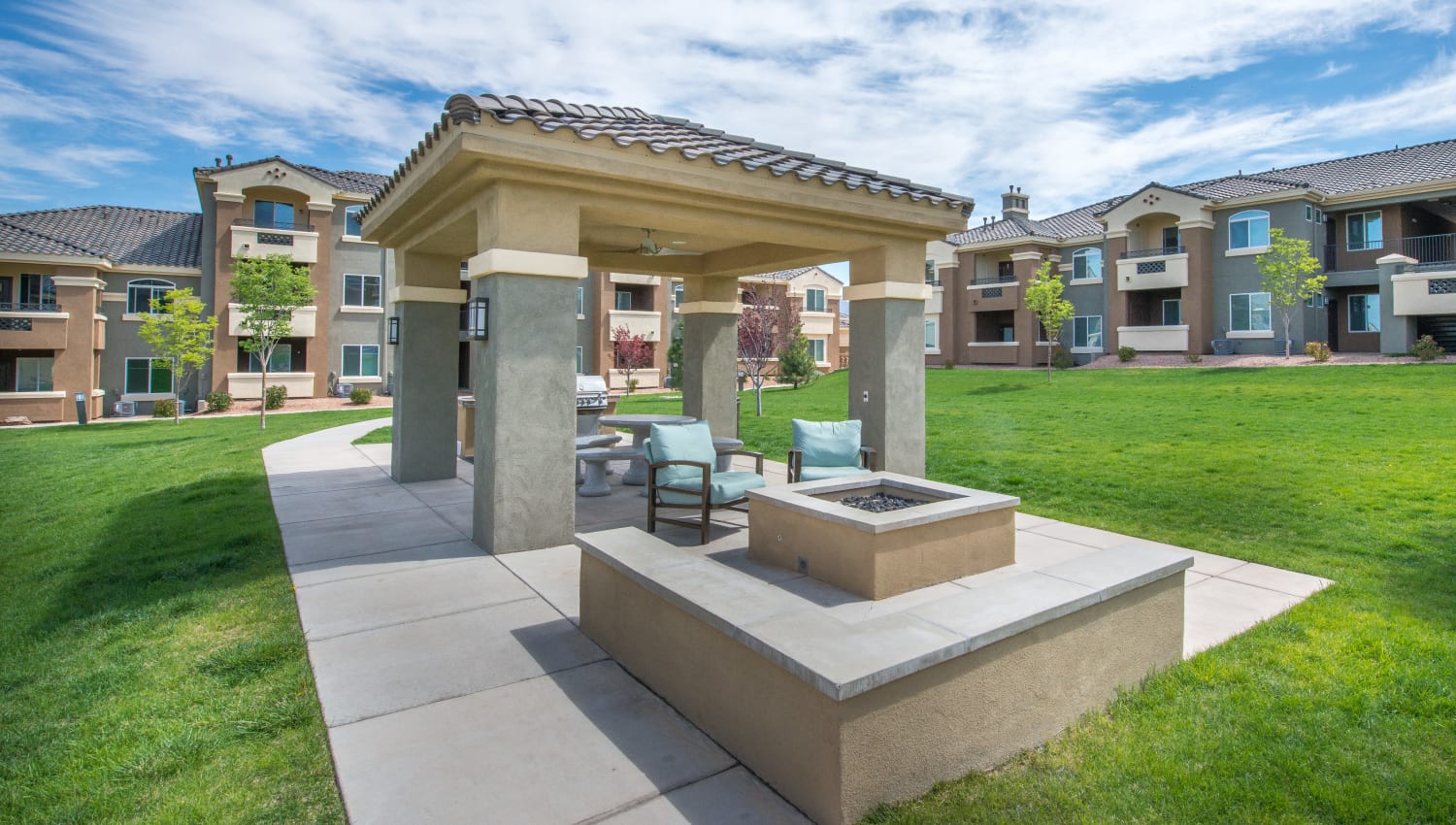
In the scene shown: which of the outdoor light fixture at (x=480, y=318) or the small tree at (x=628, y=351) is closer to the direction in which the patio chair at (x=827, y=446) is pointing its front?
the outdoor light fixture

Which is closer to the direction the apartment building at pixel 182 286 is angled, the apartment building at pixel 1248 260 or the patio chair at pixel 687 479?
the patio chair

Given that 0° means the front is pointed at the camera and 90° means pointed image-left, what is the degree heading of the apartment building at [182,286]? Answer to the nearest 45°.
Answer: approximately 0°

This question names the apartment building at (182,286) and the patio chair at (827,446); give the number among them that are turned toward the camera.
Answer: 2

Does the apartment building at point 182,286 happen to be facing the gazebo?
yes

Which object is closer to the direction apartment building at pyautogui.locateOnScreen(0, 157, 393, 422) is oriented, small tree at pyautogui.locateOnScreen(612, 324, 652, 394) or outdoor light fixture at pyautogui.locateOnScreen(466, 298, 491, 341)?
the outdoor light fixture
